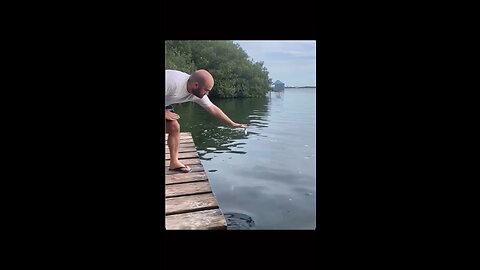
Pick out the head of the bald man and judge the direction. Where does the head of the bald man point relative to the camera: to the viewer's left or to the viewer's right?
to the viewer's right

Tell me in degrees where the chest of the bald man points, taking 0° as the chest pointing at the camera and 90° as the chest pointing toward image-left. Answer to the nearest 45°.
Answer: approximately 270°
